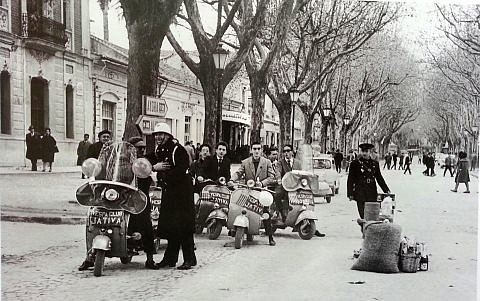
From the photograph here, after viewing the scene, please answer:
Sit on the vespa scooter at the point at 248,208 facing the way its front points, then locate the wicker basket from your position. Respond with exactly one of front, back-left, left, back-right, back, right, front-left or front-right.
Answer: front-left

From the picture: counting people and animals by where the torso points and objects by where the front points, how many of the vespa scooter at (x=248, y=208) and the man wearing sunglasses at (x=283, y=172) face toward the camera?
2

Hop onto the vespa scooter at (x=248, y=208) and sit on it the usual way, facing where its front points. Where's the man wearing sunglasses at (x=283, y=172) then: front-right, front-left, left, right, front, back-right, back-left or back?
back-left

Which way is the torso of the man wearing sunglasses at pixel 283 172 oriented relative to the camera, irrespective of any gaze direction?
toward the camera

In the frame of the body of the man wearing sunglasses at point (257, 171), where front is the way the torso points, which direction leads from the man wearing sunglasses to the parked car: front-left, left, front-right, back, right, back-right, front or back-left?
back-left

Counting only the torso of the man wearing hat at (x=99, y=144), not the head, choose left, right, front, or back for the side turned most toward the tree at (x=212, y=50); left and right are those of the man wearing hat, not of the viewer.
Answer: left

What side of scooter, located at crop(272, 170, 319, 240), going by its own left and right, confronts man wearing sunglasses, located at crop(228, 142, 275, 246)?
right

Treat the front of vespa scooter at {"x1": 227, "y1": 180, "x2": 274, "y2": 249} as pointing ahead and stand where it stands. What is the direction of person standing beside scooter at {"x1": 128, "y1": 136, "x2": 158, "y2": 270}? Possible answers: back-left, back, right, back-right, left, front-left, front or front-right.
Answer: front-right

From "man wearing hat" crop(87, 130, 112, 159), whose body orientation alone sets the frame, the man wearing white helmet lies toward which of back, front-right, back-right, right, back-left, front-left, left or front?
front-left

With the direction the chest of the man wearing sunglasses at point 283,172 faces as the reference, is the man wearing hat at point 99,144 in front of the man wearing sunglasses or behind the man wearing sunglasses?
in front
